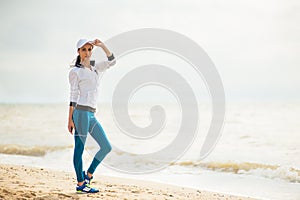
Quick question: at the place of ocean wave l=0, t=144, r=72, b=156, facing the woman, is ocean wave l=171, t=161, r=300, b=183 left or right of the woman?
left

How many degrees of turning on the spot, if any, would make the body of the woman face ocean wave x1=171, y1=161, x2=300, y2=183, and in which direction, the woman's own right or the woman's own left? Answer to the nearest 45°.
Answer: approximately 90° to the woman's own left

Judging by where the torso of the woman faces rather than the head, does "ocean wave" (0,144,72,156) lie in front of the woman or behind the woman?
behind

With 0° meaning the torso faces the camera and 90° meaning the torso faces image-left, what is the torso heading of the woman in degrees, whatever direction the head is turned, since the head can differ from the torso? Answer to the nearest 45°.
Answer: approximately 315°
